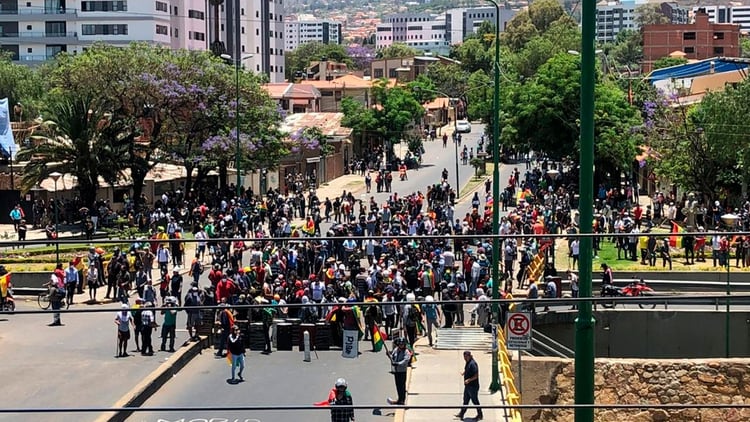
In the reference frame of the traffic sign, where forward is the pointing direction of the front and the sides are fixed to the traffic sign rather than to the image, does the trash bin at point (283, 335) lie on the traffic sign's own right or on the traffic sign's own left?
on the traffic sign's own right

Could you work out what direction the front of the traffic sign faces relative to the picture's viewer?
facing the viewer

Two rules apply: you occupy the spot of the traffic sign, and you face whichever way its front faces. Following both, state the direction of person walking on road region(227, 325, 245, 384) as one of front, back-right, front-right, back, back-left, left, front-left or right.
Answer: right

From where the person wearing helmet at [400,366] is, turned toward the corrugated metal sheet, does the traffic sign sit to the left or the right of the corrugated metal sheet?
right

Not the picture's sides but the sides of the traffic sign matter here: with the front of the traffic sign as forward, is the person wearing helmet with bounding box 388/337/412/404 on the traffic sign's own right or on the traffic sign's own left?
on the traffic sign's own right
